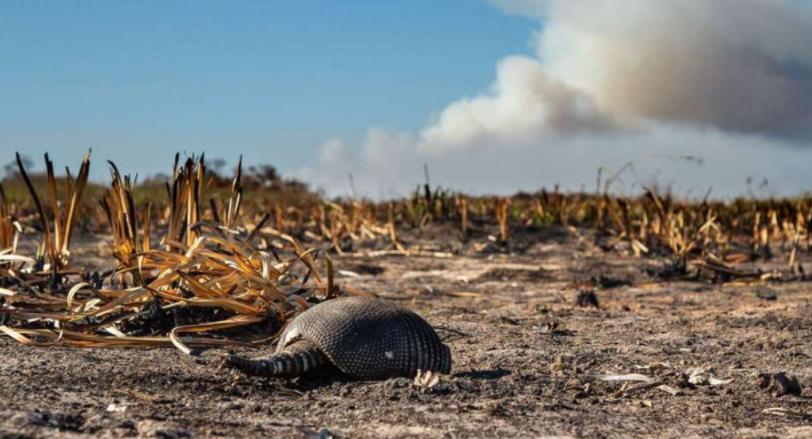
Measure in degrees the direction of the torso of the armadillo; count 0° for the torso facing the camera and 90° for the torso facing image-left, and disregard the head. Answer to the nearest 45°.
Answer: approximately 225°
